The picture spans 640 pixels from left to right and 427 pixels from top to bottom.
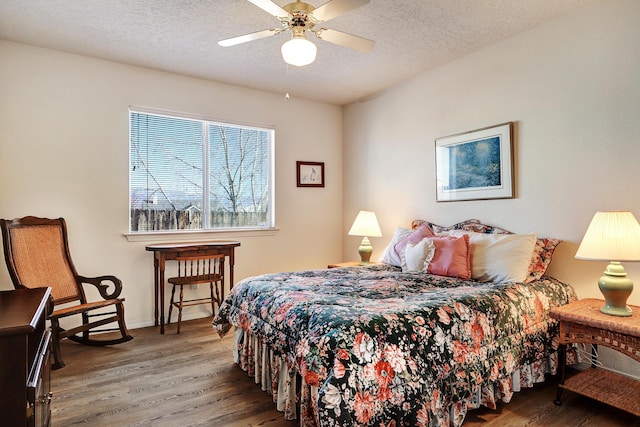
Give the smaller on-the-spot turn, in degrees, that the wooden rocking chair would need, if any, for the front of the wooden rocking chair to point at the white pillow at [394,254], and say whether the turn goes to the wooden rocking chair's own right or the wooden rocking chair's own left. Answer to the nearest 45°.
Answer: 0° — it already faces it

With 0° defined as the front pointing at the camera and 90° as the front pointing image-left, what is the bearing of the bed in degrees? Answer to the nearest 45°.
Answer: approximately 45°

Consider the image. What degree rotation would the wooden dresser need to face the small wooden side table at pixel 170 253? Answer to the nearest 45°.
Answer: approximately 45° to its left

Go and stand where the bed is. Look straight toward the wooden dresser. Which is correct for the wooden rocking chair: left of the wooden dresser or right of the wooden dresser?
right

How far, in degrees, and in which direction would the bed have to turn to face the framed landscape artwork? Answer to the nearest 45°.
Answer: approximately 180°

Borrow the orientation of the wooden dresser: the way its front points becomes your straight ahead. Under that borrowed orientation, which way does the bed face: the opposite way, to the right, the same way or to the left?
the opposite way

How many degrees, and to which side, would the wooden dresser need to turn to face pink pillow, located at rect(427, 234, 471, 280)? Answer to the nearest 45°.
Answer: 0° — it already faces it

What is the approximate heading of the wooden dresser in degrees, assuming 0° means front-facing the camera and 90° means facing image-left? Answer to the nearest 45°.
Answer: approximately 270°

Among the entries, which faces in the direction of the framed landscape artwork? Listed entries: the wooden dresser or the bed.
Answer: the wooden dresser

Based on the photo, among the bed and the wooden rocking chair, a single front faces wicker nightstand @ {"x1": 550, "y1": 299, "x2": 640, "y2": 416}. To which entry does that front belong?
the wooden rocking chair
